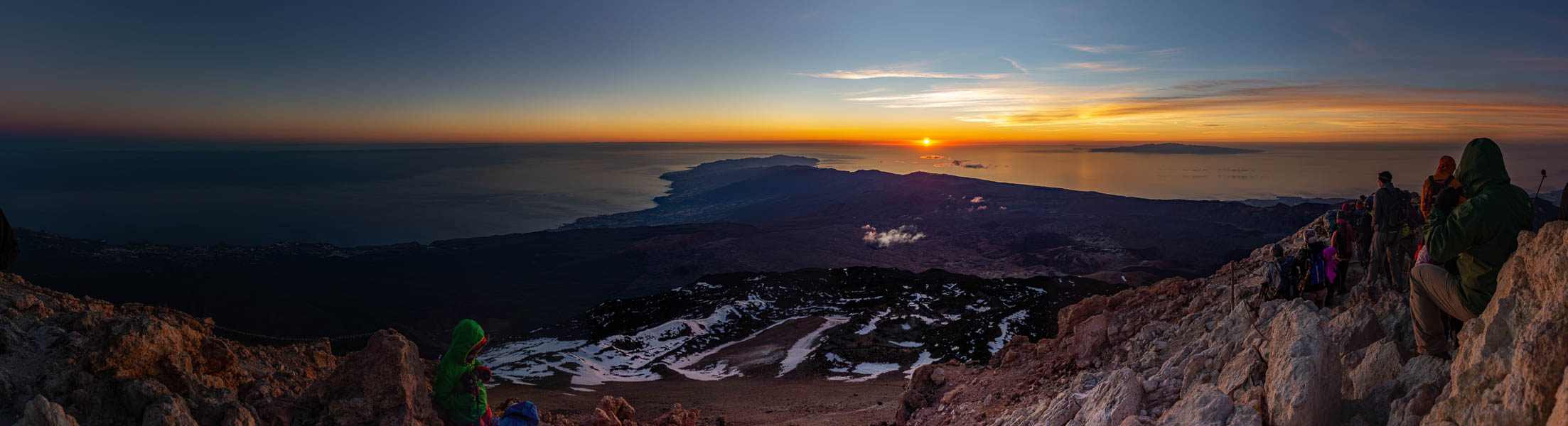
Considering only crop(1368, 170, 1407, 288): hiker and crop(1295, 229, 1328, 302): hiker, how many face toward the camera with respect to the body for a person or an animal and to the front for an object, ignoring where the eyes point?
0

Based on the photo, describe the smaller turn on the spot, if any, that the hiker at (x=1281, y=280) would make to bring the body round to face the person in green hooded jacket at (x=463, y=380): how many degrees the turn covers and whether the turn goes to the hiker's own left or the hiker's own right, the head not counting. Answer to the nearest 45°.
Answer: approximately 90° to the hiker's own left

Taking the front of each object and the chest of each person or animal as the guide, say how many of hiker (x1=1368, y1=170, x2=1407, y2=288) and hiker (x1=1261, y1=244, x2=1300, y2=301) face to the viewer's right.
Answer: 0

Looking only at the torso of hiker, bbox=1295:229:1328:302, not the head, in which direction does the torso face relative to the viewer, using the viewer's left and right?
facing away from the viewer and to the left of the viewer

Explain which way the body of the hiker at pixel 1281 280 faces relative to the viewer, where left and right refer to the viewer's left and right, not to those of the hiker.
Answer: facing away from the viewer and to the left of the viewer

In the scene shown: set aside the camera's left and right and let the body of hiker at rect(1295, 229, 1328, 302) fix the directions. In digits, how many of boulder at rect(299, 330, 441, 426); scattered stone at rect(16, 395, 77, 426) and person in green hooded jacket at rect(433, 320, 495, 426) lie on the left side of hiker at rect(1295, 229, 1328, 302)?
3

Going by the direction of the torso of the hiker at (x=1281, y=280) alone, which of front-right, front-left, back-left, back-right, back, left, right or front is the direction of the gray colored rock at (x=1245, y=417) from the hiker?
back-left
